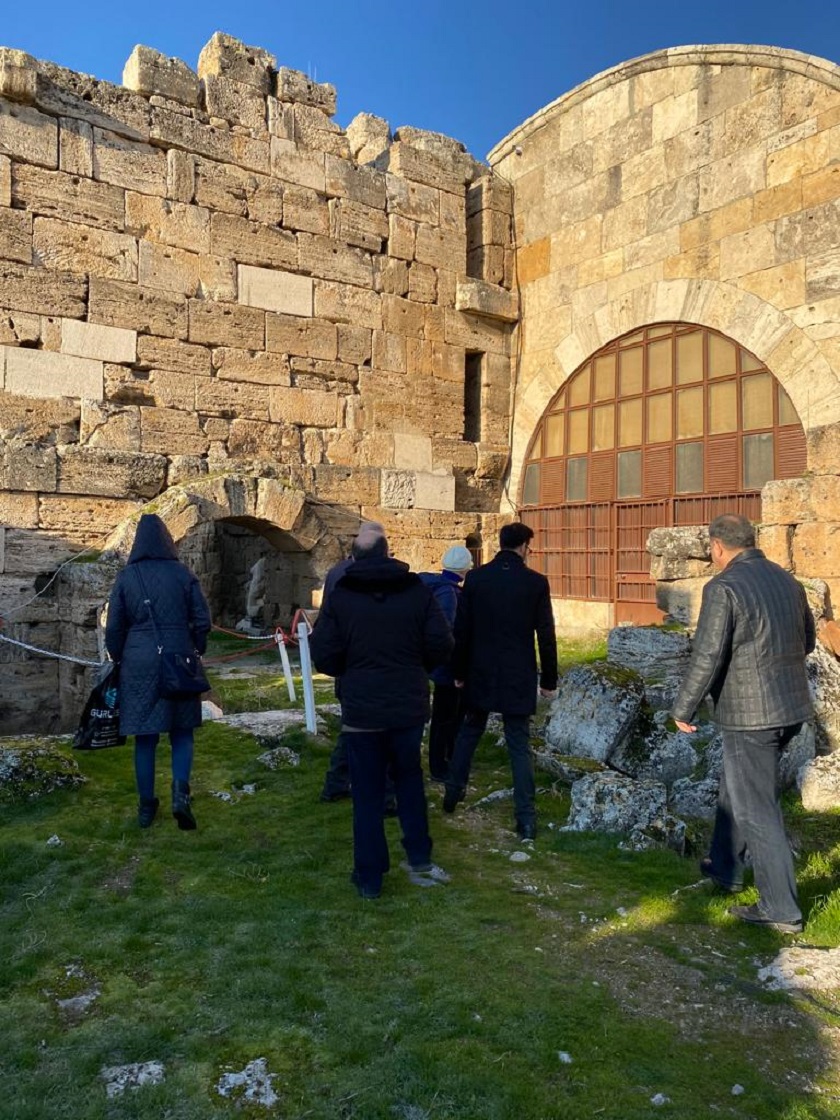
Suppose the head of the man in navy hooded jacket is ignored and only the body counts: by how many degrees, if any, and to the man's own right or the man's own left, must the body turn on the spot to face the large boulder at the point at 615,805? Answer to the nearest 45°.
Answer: approximately 45° to the man's own right

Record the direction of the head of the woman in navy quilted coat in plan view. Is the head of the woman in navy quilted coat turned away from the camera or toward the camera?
away from the camera

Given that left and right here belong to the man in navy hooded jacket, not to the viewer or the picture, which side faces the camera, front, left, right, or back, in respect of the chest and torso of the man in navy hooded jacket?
back

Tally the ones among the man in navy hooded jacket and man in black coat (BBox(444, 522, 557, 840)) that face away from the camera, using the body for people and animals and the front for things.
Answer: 2

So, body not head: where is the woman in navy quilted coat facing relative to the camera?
away from the camera

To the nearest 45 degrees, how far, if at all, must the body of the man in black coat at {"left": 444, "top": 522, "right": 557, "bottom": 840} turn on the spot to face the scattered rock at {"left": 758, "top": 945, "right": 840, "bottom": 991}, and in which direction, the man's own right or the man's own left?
approximately 135° to the man's own right

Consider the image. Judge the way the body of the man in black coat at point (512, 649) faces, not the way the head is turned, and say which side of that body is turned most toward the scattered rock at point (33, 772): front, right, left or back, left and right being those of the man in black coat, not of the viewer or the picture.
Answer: left

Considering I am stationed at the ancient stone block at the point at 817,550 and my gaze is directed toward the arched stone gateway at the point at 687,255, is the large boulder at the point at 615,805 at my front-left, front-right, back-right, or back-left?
back-left

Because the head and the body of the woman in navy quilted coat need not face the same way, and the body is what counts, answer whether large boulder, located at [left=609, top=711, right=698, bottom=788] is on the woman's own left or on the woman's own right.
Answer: on the woman's own right

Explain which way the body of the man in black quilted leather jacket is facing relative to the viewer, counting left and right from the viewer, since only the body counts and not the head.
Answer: facing away from the viewer and to the left of the viewer

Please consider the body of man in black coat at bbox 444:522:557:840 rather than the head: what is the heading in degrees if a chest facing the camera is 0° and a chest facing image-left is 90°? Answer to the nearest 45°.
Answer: approximately 180°
